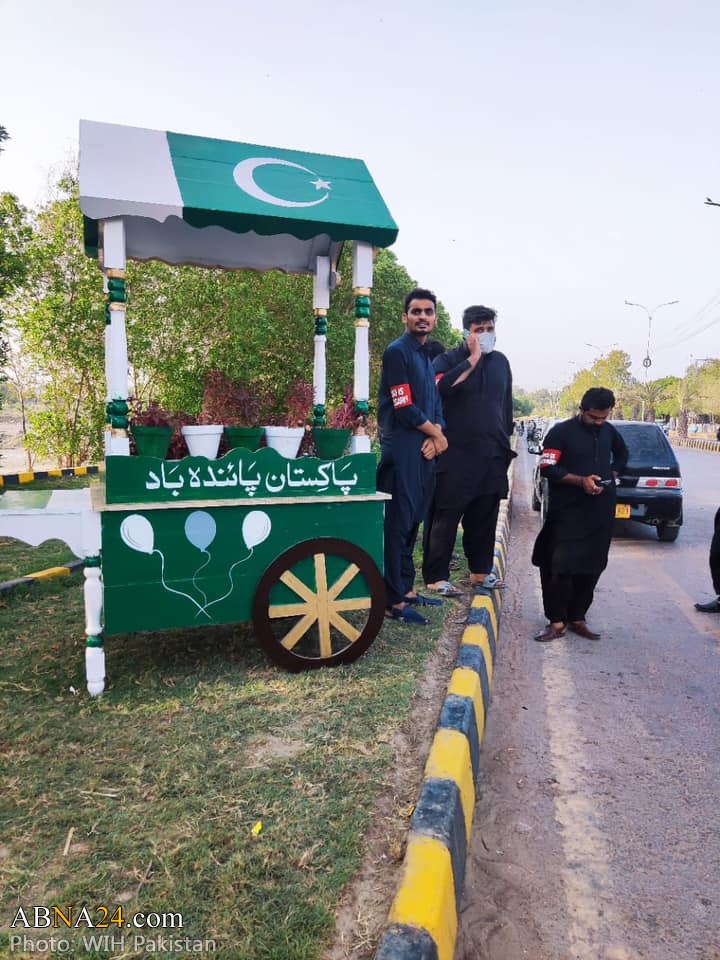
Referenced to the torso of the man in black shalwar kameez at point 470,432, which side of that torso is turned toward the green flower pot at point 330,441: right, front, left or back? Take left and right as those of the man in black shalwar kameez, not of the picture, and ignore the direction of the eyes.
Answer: right

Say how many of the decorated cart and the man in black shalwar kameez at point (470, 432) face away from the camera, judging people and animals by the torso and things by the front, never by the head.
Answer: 0

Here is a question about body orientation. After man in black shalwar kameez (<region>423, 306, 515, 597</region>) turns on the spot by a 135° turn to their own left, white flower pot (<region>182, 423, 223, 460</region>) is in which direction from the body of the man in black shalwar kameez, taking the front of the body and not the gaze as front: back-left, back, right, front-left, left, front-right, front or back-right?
back-left

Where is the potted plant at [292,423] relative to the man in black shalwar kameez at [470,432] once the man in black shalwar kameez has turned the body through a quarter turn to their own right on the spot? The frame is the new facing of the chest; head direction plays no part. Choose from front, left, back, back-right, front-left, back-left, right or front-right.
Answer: front

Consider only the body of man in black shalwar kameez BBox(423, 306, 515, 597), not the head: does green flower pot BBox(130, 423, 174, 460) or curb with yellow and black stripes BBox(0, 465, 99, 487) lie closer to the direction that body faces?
the green flower pot

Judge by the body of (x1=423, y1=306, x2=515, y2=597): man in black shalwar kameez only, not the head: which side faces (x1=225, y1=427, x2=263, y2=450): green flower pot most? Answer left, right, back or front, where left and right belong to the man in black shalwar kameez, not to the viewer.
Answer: right

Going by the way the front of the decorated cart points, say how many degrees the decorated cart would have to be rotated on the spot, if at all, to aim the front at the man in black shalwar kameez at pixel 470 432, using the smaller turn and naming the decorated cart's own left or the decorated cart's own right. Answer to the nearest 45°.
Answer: approximately 135° to the decorated cart's own left
